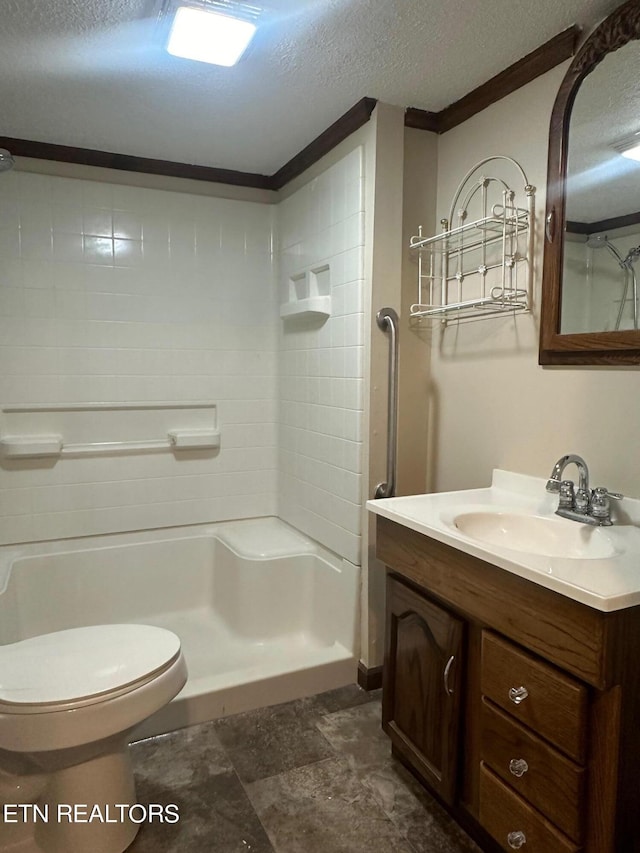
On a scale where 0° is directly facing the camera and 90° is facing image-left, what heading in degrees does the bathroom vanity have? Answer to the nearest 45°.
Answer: approximately 45°

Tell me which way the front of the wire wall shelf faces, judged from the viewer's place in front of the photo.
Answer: facing the viewer and to the left of the viewer

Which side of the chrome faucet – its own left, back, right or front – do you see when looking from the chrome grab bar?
right

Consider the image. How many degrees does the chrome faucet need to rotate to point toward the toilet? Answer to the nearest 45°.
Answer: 0° — it already faces it

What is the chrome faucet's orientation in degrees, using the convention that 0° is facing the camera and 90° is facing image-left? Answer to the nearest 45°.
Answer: approximately 45°

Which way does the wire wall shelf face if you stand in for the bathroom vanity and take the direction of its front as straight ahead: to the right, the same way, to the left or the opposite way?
the same way

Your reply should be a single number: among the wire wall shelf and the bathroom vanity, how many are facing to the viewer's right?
0
